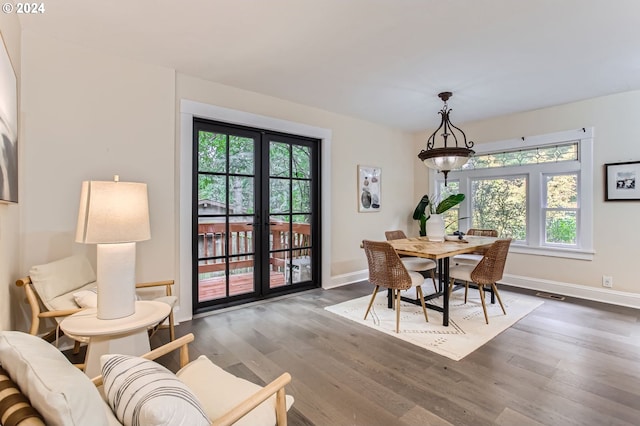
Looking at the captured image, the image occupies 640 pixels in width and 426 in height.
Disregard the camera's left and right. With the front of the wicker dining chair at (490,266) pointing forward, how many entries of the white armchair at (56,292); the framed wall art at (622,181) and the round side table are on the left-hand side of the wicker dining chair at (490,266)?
2

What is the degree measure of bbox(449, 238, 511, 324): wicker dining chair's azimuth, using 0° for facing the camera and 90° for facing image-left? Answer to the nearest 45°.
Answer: approximately 135°

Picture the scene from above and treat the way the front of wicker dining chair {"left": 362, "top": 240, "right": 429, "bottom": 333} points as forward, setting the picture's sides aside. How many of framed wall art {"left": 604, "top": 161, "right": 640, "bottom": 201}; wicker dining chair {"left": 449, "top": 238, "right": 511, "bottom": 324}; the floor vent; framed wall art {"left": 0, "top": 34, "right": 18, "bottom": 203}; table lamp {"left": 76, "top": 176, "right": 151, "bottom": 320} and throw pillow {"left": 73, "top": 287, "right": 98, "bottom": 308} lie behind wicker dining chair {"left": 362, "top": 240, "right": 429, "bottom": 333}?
3

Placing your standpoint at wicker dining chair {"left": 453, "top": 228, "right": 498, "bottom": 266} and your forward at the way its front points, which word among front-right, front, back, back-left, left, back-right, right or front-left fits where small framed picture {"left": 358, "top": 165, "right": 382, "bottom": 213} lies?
front-right

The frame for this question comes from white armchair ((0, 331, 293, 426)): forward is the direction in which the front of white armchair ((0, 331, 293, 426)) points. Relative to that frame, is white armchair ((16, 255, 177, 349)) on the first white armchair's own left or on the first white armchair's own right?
on the first white armchair's own left

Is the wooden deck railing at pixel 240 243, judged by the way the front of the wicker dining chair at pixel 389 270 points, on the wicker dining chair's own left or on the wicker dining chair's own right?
on the wicker dining chair's own left

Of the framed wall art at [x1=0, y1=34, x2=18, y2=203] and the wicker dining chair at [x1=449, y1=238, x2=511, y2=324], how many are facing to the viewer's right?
1

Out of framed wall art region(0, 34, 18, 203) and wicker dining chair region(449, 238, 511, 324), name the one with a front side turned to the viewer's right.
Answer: the framed wall art

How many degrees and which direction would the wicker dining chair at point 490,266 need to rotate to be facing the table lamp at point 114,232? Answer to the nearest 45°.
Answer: approximately 90° to its left

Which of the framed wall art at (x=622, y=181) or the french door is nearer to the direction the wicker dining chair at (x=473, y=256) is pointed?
the french door

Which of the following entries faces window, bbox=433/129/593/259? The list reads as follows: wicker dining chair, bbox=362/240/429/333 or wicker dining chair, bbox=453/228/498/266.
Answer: wicker dining chair, bbox=362/240/429/333

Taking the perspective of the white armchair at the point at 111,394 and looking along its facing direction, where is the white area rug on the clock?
The white area rug is roughly at 1 o'clock from the white armchair.

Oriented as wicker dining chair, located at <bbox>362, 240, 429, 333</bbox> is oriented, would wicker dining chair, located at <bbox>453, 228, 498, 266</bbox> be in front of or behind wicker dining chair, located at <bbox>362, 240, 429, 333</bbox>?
in front

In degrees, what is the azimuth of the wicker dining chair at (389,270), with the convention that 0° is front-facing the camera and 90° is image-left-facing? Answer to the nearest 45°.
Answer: approximately 225°

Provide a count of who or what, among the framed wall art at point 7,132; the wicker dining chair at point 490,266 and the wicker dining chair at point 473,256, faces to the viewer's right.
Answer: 1
